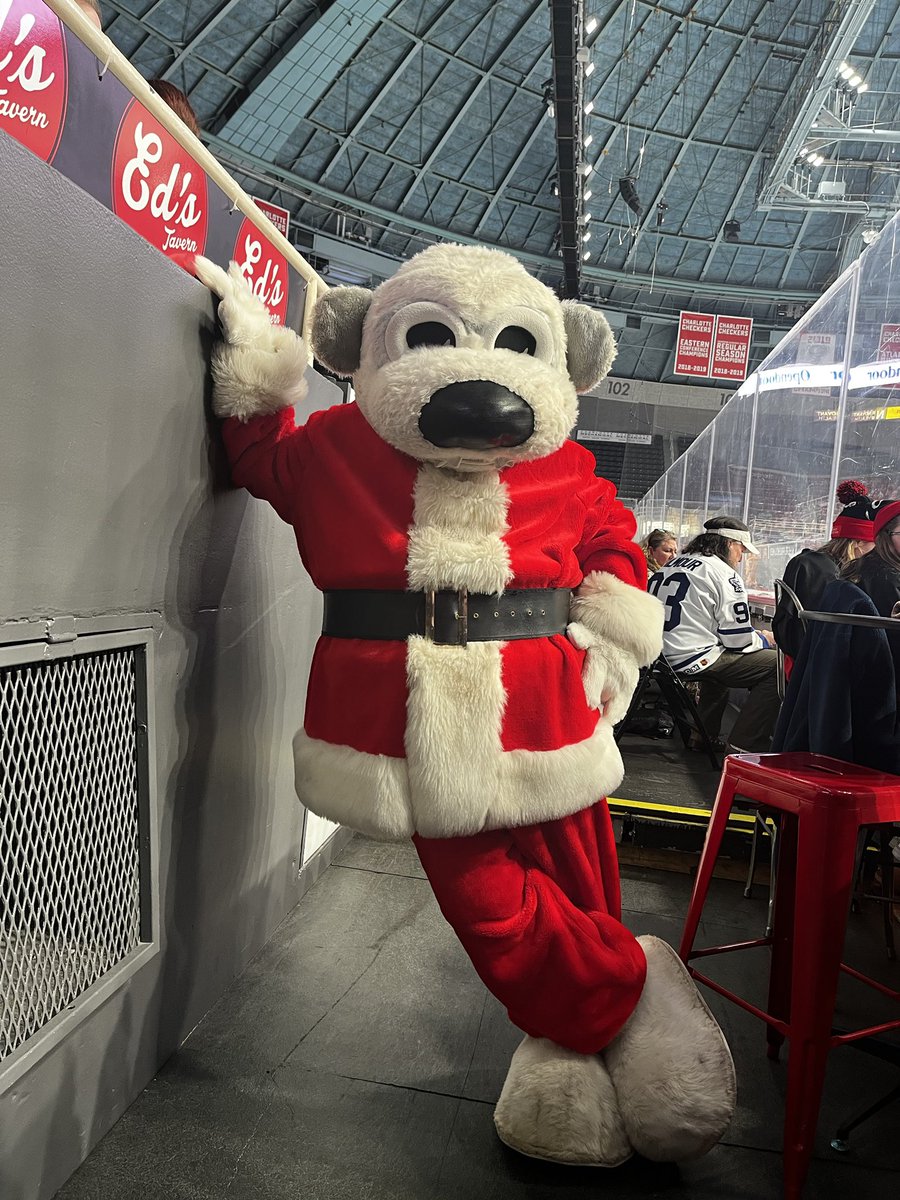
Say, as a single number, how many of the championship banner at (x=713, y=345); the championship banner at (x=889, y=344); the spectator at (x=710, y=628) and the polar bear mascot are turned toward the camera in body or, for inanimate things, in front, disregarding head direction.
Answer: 3

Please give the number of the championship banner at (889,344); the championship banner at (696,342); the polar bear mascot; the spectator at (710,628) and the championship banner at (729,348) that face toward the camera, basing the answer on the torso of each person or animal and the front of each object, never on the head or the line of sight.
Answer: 4

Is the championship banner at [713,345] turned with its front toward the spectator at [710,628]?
yes

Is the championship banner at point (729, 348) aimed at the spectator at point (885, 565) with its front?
yes

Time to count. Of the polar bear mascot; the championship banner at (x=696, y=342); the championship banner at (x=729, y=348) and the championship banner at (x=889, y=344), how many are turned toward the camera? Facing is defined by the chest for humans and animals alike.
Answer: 4

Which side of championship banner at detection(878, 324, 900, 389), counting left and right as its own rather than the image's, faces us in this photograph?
front

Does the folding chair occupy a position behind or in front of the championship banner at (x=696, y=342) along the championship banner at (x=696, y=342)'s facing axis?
in front

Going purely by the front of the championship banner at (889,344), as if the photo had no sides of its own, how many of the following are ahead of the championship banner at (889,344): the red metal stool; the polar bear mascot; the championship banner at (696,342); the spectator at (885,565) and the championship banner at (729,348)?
3

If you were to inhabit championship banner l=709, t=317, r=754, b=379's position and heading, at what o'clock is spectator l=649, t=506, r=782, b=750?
The spectator is roughly at 12 o'clock from the championship banner.

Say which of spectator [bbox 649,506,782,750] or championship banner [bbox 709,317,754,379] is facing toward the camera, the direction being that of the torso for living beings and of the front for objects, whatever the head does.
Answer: the championship banner

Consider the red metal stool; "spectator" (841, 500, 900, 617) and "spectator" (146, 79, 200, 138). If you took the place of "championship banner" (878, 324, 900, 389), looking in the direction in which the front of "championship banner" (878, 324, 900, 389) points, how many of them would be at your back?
0

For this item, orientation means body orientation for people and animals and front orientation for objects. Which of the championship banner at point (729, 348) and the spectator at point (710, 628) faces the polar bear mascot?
the championship banner

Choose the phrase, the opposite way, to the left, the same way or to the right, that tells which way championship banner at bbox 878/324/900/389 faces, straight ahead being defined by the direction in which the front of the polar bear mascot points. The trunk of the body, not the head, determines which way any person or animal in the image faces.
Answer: the same way

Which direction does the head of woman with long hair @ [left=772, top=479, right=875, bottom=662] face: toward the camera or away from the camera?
away from the camera

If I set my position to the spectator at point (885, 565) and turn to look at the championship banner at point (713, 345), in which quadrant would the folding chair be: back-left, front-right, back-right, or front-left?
front-left

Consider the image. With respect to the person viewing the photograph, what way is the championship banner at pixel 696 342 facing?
facing the viewer

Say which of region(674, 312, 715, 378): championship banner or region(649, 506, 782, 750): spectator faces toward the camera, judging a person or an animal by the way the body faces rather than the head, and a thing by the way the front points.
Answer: the championship banner

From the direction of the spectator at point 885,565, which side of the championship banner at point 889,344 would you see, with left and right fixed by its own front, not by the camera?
front
